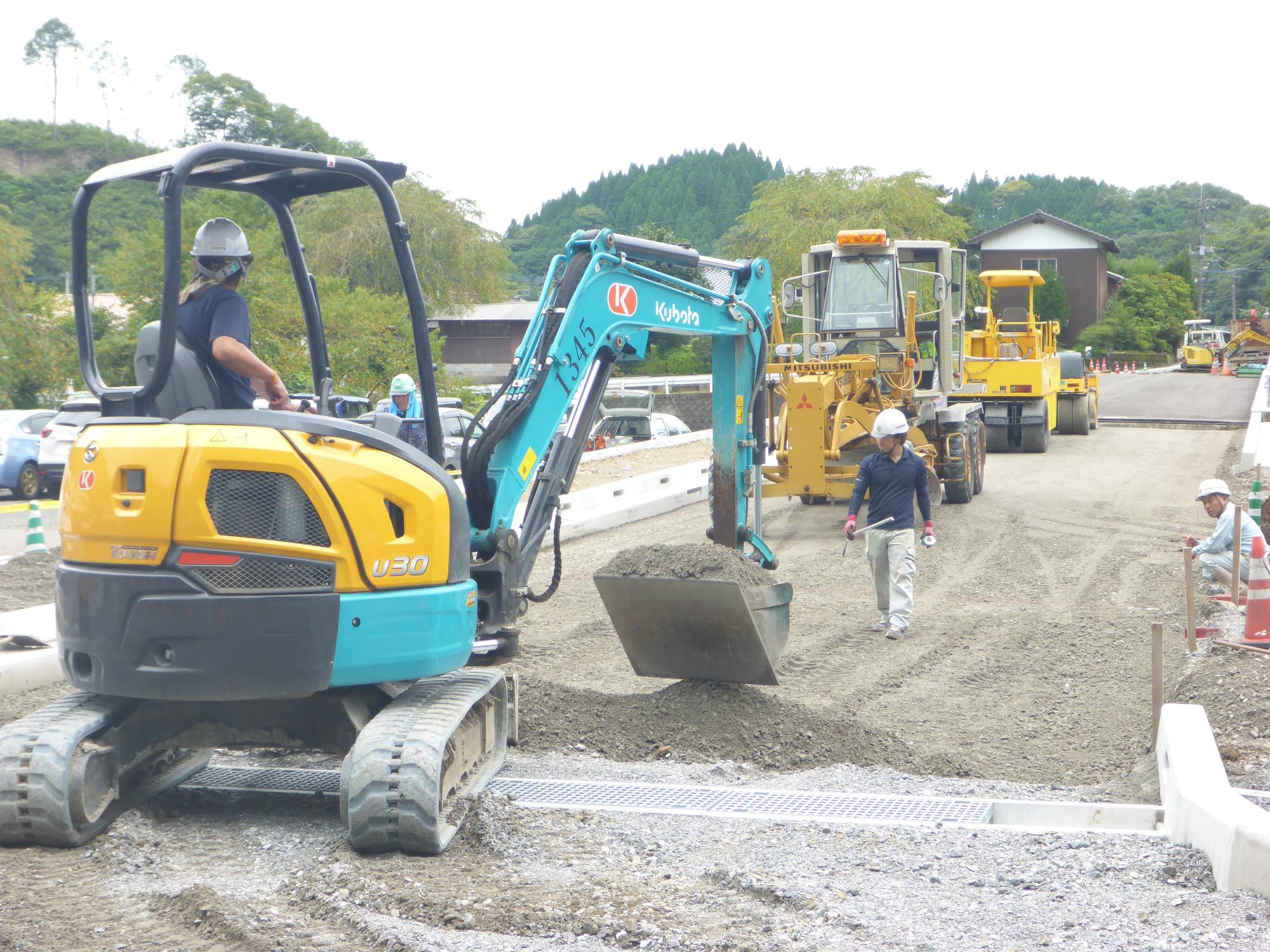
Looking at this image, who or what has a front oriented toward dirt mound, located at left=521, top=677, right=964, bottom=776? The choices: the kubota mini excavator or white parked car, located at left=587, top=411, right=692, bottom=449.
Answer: the kubota mini excavator

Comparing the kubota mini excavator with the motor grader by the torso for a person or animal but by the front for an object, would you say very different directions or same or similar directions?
very different directions

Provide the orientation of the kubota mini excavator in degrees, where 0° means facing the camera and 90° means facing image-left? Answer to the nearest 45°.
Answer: approximately 225°

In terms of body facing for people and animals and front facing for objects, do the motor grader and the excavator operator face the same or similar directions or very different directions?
very different directions

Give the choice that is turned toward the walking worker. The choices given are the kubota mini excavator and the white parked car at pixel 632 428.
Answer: the kubota mini excavator

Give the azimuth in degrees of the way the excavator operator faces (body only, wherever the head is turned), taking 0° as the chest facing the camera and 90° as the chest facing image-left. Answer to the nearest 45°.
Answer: approximately 225°

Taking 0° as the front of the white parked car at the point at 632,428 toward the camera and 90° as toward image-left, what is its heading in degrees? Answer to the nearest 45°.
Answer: approximately 225°
